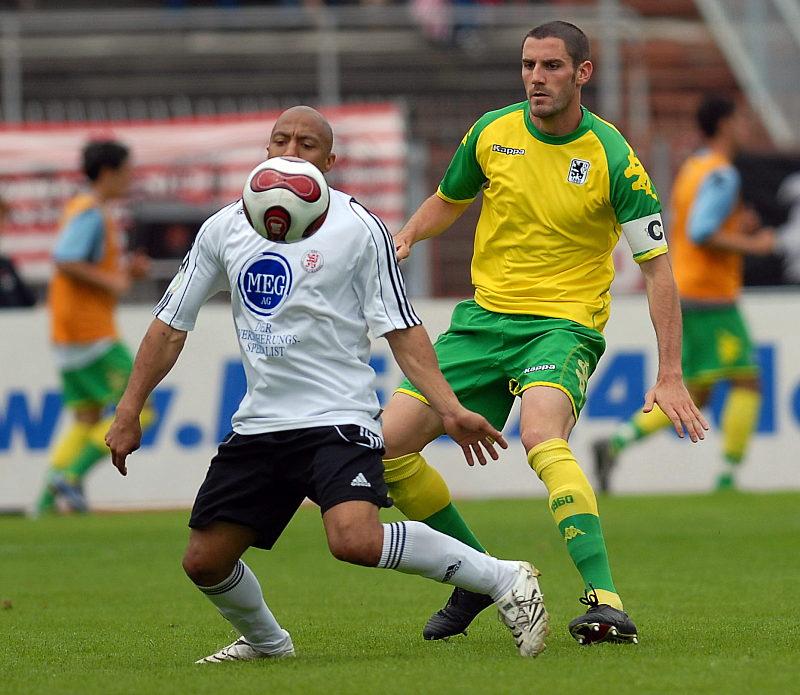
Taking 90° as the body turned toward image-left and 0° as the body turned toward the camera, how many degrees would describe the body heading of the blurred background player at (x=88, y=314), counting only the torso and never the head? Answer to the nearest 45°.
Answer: approximately 270°

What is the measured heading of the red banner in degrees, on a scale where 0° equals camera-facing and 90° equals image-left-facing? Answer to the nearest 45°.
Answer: approximately 0°

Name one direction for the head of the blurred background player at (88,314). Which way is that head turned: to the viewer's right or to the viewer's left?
to the viewer's right

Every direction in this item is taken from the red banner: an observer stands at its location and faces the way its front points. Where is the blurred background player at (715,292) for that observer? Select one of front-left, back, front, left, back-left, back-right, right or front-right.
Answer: front-left

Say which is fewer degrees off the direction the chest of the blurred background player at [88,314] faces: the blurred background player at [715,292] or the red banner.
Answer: the blurred background player

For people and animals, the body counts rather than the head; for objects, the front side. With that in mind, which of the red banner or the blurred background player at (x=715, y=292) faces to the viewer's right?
the blurred background player

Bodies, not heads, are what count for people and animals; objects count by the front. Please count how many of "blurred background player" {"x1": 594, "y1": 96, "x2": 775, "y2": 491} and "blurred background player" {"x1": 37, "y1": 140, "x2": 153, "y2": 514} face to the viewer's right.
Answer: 2

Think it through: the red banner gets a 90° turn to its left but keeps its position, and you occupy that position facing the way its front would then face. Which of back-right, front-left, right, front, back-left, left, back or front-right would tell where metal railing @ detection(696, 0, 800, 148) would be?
front

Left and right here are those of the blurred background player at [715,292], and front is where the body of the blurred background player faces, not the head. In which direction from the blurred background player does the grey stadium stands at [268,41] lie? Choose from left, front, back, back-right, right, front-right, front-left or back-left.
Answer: back-left

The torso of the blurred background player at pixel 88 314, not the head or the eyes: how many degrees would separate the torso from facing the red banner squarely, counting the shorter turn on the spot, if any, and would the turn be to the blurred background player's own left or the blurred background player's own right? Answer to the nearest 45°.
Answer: approximately 90° to the blurred background player's own left

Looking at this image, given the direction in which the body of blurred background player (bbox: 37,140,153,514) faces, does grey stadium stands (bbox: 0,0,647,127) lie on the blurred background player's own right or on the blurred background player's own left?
on the blurred background player's own left

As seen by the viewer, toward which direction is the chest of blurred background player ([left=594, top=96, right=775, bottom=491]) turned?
to the viewer's right

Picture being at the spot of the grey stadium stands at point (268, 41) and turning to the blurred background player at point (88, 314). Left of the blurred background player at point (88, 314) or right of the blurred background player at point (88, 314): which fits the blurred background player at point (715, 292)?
left

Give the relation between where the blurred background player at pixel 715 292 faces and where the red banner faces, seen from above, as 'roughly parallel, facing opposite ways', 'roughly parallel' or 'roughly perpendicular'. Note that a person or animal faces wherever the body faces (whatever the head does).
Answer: roughly perpendicular

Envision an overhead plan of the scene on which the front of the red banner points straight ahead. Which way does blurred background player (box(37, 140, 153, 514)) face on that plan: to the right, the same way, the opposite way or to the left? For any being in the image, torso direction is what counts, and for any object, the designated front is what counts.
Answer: to the left
